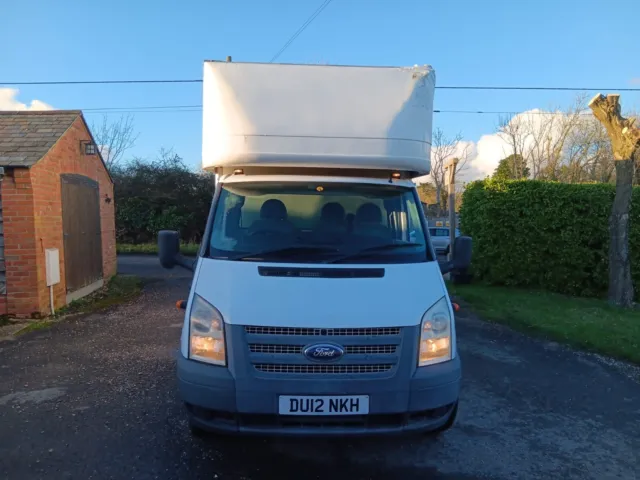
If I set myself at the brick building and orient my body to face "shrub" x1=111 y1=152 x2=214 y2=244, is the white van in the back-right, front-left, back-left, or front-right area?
back-right

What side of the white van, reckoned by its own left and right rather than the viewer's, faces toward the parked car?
back

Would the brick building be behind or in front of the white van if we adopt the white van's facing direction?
behind

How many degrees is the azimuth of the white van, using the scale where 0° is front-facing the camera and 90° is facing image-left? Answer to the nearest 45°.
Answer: approximately 0°

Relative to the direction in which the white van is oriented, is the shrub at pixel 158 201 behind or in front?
behind

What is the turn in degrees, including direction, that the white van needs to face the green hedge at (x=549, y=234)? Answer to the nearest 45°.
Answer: approximately 135° to its left

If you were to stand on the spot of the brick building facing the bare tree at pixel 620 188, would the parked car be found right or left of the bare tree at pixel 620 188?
left
